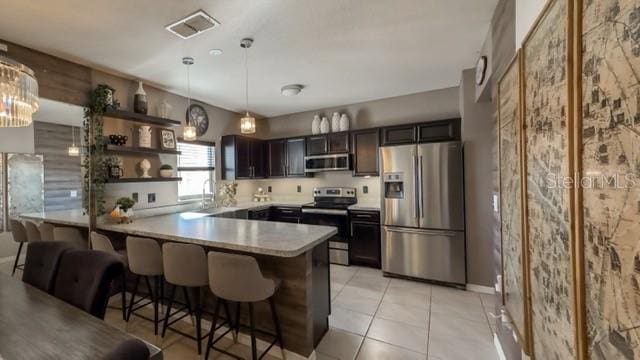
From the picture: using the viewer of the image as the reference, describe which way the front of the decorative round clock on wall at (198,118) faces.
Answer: facing the viewer and to the right of the viewer

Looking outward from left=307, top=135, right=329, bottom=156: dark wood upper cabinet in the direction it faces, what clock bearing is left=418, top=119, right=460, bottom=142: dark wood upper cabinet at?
left=418, top=119, right=460, bottom=142: dark wood upper cabinet is roughly at 10 o'clock from left=307, top=135, right=329, bottom=156: dark wood upper cabinet.

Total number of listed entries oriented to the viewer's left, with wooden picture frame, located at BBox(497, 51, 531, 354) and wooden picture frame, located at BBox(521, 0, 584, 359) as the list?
2

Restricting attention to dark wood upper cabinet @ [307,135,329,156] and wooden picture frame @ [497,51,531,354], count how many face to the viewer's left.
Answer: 1

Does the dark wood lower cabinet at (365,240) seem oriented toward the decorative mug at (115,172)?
no

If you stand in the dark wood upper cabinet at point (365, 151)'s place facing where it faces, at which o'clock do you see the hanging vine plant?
The hanging vine plant is roughly at 2 o'clock from the dark wood upper cabinet.

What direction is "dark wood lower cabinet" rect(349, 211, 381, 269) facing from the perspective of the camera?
toward the camera

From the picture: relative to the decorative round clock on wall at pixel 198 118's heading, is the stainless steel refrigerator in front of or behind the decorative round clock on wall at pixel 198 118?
in front

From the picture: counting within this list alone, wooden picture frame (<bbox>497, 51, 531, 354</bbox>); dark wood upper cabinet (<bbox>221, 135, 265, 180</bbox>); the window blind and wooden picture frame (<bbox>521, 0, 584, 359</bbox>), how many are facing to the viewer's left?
2

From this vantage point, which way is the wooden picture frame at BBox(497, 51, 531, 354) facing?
to the viewer's left

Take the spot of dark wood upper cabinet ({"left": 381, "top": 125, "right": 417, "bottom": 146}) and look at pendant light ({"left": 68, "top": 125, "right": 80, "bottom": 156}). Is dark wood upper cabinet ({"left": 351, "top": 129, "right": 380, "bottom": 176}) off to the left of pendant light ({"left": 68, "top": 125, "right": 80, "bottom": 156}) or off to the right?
right

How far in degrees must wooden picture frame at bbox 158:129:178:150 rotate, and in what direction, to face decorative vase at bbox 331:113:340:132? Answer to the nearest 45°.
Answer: approximately 45° to its left

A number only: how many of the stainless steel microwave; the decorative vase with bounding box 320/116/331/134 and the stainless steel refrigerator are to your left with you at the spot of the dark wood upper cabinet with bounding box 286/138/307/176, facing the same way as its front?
3

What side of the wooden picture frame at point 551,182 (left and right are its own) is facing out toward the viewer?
left

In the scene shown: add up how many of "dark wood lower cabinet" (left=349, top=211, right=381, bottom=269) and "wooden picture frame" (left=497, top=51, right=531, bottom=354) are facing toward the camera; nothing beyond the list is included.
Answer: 1

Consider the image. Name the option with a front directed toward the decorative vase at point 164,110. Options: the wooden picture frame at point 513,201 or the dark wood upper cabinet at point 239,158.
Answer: the wooden picture frame
